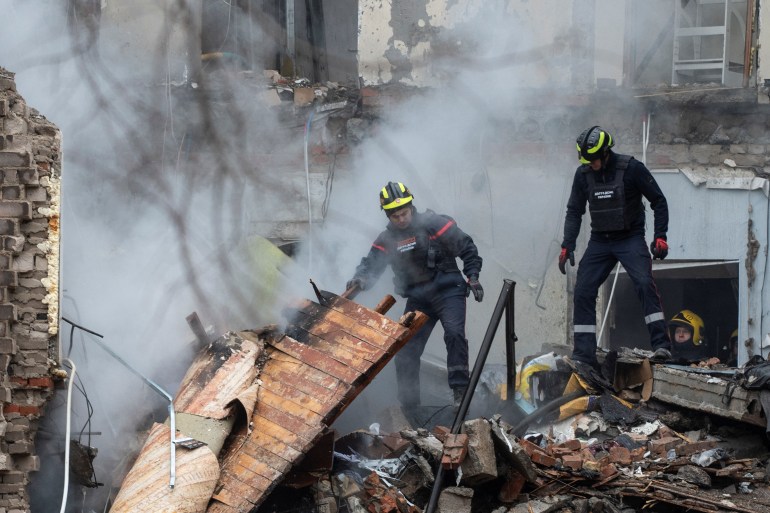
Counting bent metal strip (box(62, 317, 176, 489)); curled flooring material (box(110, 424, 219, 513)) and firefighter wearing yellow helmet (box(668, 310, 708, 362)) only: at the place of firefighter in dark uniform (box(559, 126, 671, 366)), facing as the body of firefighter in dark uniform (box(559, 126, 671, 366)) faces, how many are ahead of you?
2

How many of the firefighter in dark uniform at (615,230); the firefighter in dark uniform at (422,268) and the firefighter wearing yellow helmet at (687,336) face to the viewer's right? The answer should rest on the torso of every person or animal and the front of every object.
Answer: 0

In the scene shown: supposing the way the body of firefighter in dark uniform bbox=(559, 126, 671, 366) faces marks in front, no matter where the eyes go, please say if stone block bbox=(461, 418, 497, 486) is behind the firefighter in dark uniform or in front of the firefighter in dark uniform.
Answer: in front

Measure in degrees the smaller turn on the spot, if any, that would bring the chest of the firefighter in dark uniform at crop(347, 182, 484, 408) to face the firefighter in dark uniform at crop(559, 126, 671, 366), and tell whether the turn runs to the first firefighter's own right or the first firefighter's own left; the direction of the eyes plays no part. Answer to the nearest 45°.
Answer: approximately 135° to the first firefighter's own left

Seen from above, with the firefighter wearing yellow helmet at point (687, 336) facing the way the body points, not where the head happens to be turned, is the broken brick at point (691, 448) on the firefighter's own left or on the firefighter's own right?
on the firefighter's own left

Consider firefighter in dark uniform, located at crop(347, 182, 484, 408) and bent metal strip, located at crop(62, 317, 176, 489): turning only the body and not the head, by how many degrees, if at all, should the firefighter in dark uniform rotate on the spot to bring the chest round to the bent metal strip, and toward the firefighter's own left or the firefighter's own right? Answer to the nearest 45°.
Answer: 0° — they already face it

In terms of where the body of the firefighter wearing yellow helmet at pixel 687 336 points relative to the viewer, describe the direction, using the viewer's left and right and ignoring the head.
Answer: facing the viewer and to the left of the viewer

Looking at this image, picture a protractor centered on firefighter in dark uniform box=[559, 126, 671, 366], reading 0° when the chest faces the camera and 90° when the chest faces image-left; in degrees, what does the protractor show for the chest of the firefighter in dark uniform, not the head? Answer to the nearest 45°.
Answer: approximately 45°
